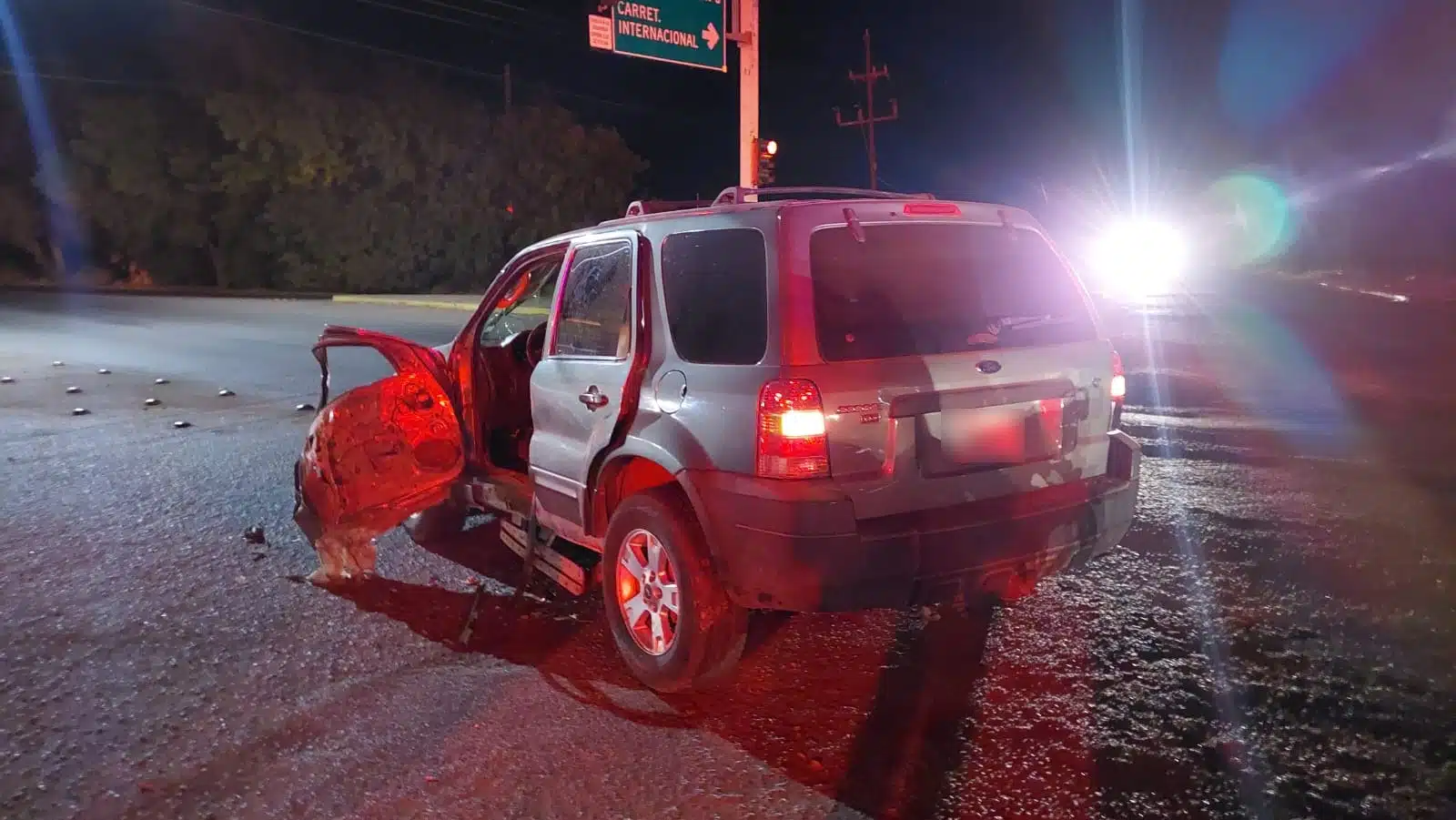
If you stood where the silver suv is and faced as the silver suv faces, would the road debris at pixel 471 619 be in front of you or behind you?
in front

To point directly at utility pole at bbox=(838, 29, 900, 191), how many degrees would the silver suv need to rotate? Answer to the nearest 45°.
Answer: approximately 45° to its right

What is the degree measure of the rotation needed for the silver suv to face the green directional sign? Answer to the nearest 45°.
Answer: approximately 45° to its right

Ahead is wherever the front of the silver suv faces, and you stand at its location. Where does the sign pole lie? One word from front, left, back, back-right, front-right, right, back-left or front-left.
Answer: front-right

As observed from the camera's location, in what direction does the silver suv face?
facing away from the viewer and to the left of the viewer
